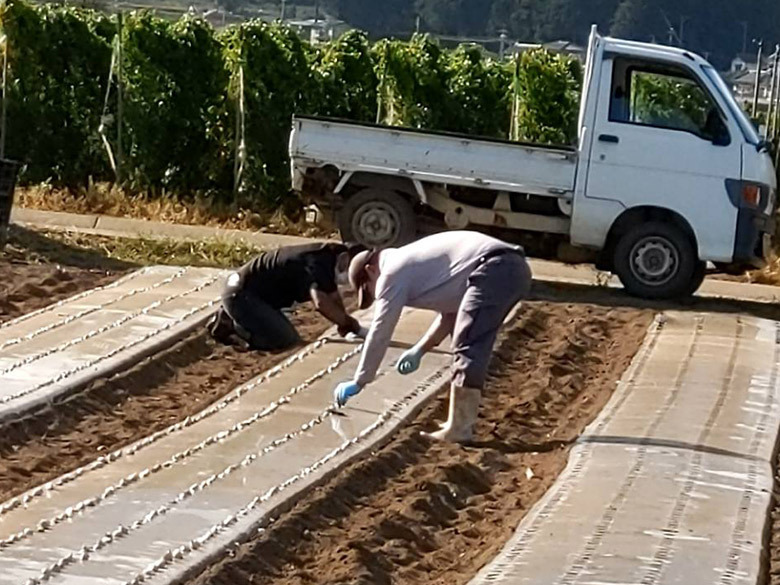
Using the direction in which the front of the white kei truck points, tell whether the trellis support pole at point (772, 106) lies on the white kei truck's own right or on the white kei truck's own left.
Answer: on the white kei truck's own left

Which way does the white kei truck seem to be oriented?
to the viewer's right

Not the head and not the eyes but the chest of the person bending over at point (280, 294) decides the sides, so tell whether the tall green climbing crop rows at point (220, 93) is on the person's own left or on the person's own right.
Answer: on the person's own left

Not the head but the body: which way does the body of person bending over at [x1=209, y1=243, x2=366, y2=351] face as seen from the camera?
to the viewer's right

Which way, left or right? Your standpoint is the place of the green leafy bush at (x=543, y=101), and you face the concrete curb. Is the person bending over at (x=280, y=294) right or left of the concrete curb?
left

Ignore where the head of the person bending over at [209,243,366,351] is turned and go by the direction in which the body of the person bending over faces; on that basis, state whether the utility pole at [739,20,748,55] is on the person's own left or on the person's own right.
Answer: on the person's own left

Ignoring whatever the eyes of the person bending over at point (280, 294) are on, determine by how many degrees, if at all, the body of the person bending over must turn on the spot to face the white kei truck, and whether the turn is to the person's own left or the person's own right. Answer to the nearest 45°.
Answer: approximately 45° to the person's own left

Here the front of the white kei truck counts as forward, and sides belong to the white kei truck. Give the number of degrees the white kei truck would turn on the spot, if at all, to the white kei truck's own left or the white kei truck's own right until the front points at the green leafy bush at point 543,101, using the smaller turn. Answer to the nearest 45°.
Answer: approximately 90° to the white kei truck's own left

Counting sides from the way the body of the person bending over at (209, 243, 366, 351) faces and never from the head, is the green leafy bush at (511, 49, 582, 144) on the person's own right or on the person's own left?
on the person's own left

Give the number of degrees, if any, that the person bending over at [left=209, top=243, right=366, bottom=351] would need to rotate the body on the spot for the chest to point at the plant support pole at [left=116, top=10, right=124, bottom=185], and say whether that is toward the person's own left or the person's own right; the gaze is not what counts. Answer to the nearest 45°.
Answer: approximately 90° to the person's own left

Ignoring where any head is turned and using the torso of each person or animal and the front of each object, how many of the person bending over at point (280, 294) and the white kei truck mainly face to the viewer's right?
2
